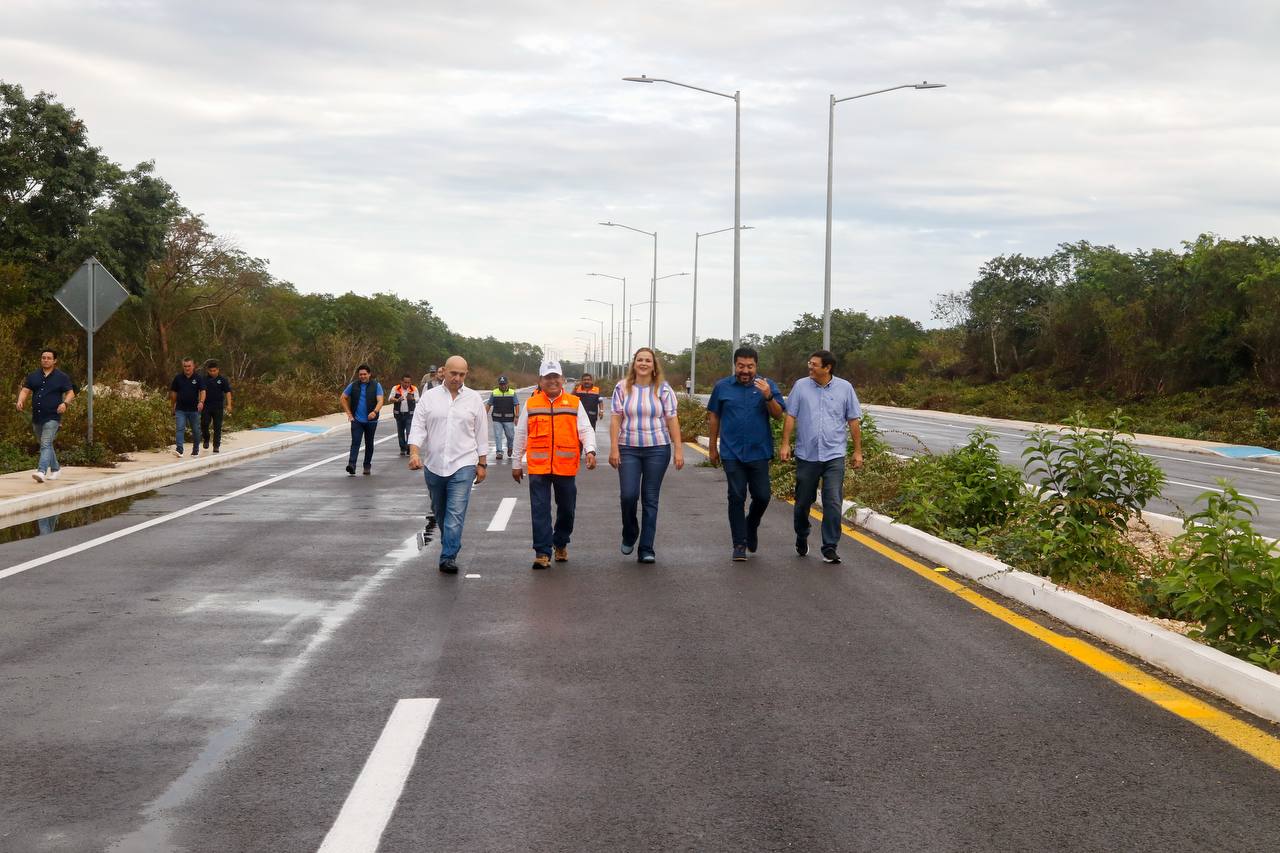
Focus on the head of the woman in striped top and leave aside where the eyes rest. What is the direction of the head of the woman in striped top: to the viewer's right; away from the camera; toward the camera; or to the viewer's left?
toward the camera

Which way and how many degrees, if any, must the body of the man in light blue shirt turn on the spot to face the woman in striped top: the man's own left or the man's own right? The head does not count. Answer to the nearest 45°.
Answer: approximately 90° to the man's own right

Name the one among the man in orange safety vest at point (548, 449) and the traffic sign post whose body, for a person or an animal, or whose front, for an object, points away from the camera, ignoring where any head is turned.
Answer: the traffic sign post

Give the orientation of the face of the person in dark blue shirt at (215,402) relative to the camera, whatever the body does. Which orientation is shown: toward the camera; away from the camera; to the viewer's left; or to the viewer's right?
toward the camera

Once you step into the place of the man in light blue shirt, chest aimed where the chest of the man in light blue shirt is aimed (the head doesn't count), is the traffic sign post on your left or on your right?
on your right

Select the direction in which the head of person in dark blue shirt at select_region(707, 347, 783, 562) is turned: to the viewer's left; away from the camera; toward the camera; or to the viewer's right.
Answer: toward the camera

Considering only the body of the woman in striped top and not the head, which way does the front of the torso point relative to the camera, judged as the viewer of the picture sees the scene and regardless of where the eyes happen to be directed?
toward the camera

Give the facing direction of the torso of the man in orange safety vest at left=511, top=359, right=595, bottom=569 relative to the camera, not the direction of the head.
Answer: toward the camera

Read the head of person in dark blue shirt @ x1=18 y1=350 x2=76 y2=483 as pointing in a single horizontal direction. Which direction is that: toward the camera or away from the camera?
toward the camera

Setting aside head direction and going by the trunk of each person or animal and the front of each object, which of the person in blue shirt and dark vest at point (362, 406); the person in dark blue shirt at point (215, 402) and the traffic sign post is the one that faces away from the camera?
the traffic sign post

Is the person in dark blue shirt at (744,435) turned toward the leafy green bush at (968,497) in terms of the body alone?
no

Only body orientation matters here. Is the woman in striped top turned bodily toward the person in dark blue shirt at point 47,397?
no

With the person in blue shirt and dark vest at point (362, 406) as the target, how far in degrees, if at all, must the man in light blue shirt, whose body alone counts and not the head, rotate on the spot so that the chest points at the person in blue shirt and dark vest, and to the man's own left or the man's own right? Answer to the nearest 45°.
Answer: approximately 135° to the man's own right

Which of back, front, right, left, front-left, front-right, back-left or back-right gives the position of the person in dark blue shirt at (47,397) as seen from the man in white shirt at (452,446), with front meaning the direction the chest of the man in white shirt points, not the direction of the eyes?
back-right

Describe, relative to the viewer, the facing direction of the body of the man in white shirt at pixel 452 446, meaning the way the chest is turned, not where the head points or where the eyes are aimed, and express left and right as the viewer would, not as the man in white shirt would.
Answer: facing the viewer

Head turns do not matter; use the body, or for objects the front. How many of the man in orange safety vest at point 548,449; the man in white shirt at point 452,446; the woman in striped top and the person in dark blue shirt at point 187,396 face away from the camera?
0

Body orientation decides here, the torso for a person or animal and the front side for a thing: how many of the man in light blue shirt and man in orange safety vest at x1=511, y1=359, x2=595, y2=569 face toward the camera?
2

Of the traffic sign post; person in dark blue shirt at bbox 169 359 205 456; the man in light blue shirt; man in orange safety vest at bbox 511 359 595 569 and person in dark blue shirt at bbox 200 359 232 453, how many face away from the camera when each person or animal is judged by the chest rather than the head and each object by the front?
1

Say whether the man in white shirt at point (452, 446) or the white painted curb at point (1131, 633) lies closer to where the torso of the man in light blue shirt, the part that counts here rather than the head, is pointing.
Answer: the white painted curb

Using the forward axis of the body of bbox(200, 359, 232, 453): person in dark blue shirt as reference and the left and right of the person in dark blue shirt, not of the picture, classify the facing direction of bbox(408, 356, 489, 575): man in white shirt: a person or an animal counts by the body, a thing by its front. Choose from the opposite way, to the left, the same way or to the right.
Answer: the same way

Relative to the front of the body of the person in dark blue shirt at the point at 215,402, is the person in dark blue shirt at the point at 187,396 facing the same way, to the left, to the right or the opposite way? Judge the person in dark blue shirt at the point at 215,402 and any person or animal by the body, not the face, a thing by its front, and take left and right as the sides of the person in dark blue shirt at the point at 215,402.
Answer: the same way

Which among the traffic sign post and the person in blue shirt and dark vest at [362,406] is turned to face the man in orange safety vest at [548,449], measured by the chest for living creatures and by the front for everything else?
the person in blue shirt and dark vest
